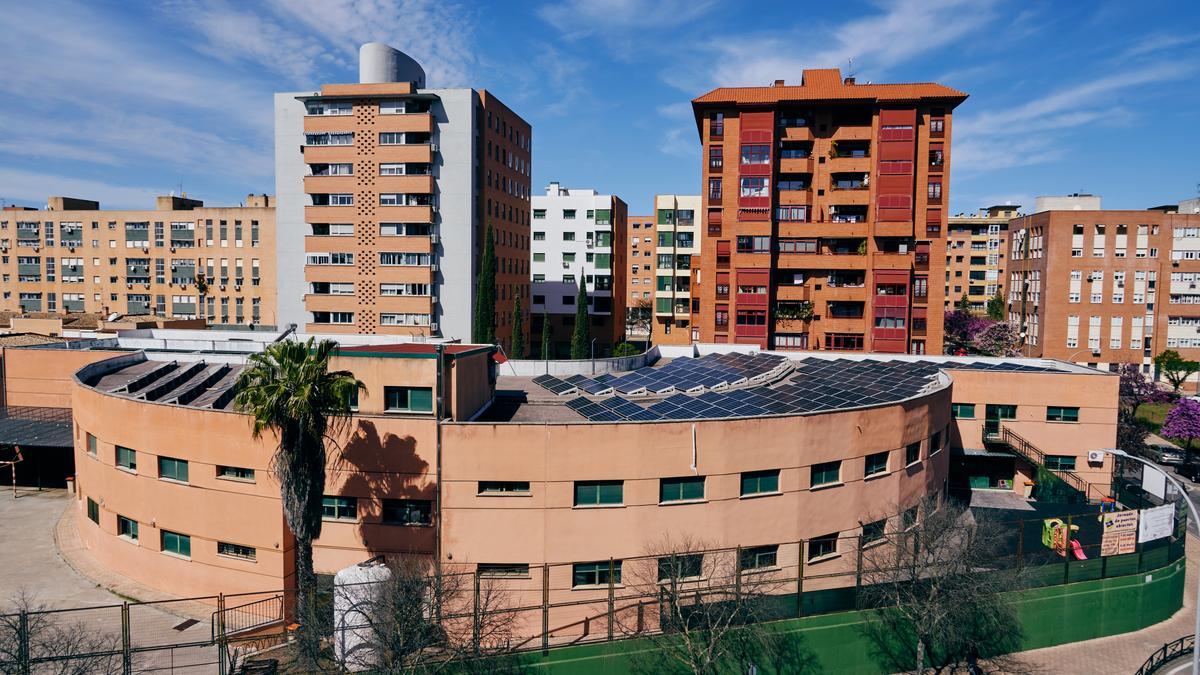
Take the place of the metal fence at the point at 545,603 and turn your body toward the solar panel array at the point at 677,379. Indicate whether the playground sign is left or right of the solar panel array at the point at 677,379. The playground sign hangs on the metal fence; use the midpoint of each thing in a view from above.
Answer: right

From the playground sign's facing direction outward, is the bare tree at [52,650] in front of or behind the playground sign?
in front

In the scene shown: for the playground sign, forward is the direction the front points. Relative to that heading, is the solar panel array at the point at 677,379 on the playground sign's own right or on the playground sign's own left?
on the playground sign's own right

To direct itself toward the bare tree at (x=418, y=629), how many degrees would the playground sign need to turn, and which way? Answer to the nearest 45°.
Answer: approximately 45° to its right

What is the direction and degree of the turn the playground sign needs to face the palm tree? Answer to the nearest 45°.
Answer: approximately 45° to its right

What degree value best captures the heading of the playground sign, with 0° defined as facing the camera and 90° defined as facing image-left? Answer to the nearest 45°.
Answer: approximately 0°

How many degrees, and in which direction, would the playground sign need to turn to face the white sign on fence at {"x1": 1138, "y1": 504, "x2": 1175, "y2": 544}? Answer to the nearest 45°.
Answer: approximately 135° to its left

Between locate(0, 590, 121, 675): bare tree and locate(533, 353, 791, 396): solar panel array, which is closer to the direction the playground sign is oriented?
the bare tree

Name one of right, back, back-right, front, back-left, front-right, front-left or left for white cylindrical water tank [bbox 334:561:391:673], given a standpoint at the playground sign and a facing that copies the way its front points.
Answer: front-right
